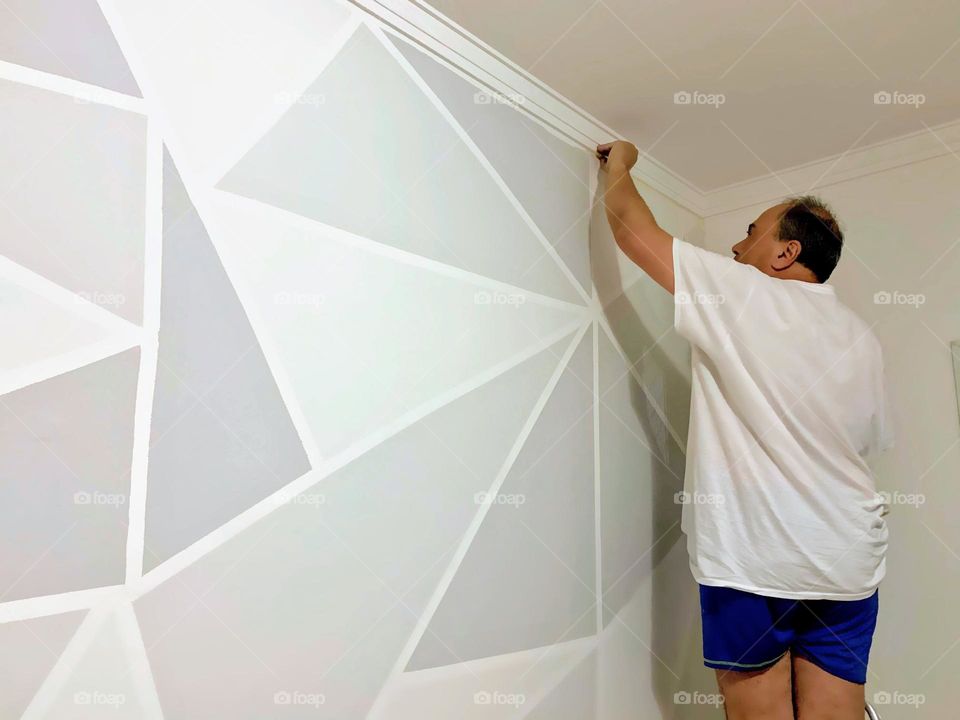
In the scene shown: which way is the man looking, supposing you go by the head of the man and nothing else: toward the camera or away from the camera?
away from the camera

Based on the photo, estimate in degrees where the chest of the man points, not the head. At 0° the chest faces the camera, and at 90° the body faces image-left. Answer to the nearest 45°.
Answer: approximately 180°
